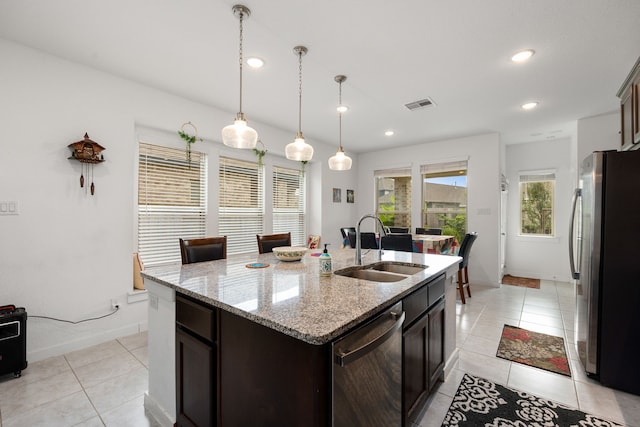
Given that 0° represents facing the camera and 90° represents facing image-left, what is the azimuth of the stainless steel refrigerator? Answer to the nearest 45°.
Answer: approximately 90°

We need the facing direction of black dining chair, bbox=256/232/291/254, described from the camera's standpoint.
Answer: facing the viewer and to the right of the viewer

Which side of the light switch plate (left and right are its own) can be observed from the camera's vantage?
front

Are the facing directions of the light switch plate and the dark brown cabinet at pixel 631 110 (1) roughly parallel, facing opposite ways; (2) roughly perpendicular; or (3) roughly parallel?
roughly parallel, facing opposite ways

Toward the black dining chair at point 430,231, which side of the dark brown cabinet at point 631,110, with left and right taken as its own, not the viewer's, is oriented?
front

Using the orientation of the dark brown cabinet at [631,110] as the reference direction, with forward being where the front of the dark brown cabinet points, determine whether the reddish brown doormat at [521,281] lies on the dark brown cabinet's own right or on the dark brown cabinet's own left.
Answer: on the dark brown cabinet's own right

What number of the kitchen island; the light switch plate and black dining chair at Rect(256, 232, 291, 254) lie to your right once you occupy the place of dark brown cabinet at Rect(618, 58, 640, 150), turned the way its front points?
0

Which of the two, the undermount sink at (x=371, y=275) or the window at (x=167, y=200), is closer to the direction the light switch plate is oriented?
the undermount sink

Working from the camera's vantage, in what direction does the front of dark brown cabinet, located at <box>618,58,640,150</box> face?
facing to the left of the viewer

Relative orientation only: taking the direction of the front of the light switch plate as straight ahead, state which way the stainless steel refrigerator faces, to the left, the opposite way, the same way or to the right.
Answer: the opposite way

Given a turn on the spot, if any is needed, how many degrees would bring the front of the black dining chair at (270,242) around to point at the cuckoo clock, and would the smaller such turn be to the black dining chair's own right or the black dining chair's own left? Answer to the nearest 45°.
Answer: approximately 135° to the black dining chair's own right

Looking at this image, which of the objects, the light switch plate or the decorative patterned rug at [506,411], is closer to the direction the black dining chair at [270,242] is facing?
the decorative patterned rug

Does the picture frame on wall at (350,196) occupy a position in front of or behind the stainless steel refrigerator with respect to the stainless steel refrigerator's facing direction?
in front

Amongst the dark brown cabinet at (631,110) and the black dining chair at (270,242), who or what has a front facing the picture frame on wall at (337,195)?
the dark brown cabinet

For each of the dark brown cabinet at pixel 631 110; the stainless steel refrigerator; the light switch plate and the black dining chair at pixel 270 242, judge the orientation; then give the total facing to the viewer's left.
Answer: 2
